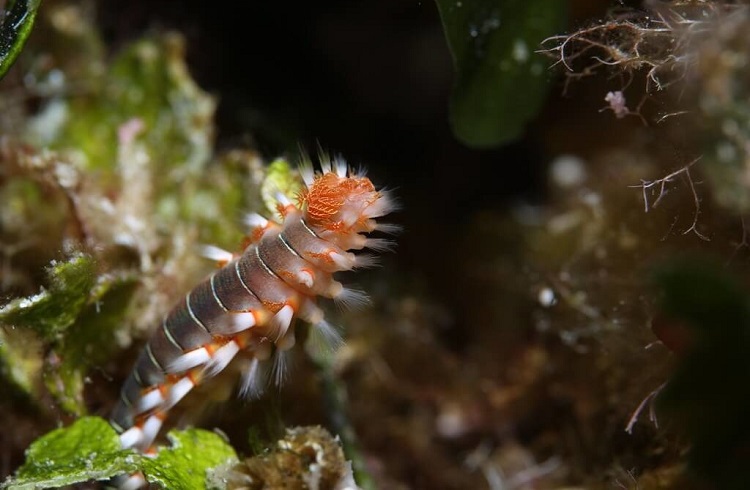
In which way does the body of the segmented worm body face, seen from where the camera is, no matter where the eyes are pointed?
to the viewer's right

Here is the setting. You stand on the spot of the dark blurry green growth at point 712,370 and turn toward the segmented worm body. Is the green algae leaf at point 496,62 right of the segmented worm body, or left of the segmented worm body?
right

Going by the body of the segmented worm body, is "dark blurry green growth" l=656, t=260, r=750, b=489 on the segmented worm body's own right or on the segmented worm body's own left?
on the segmented worm body's own right

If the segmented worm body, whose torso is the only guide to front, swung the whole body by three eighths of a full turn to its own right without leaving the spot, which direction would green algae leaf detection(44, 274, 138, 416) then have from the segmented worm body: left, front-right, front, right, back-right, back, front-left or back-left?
right
